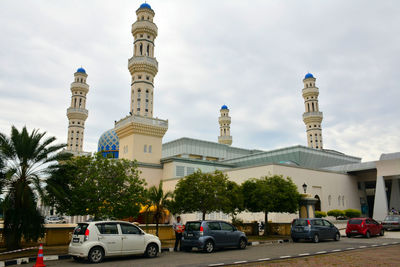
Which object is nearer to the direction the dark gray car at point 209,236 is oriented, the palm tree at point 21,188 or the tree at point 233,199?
the tree

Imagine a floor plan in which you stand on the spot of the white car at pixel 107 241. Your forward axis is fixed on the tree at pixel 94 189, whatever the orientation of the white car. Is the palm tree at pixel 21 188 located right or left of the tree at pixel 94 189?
left

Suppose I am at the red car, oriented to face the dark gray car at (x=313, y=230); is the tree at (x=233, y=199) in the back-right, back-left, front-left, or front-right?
front-right

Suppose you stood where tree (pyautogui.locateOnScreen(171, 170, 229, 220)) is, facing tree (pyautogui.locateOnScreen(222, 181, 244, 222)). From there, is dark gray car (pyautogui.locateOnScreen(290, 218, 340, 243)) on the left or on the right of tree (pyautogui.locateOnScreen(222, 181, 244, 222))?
right
